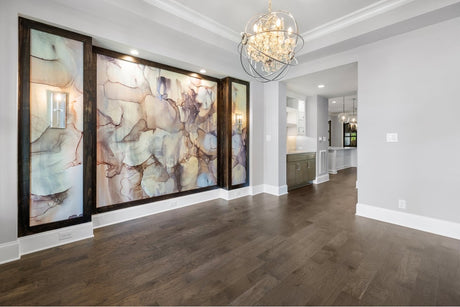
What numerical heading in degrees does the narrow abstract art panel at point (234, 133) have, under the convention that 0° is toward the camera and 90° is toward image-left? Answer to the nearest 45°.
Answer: approximately 315°

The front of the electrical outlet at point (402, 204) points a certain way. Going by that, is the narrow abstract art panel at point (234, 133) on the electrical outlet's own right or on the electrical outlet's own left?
on the electrical outlet's own right

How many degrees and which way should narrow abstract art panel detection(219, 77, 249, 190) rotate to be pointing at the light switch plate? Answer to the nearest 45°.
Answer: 0° — it already faces it

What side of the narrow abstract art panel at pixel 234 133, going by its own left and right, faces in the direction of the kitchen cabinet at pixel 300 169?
left

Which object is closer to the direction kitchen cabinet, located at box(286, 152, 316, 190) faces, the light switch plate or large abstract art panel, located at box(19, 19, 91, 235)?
the light switch plate

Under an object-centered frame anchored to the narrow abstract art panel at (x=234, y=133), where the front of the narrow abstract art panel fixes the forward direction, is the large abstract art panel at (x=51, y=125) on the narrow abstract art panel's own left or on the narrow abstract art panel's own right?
on the narrow abstract art panel's own right

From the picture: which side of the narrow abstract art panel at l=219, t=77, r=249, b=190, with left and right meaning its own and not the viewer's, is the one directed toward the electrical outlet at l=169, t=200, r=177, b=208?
right

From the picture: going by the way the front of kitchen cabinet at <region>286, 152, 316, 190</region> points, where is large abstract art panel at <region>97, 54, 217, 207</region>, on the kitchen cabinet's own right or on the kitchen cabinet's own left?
on the kitchen cabinet's own right

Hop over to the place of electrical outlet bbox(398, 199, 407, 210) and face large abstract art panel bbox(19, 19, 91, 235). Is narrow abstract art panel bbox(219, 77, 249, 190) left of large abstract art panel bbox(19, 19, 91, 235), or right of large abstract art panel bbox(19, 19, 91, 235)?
right

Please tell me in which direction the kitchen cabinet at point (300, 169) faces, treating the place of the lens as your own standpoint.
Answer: facing the viewer and to the right of the viewer
